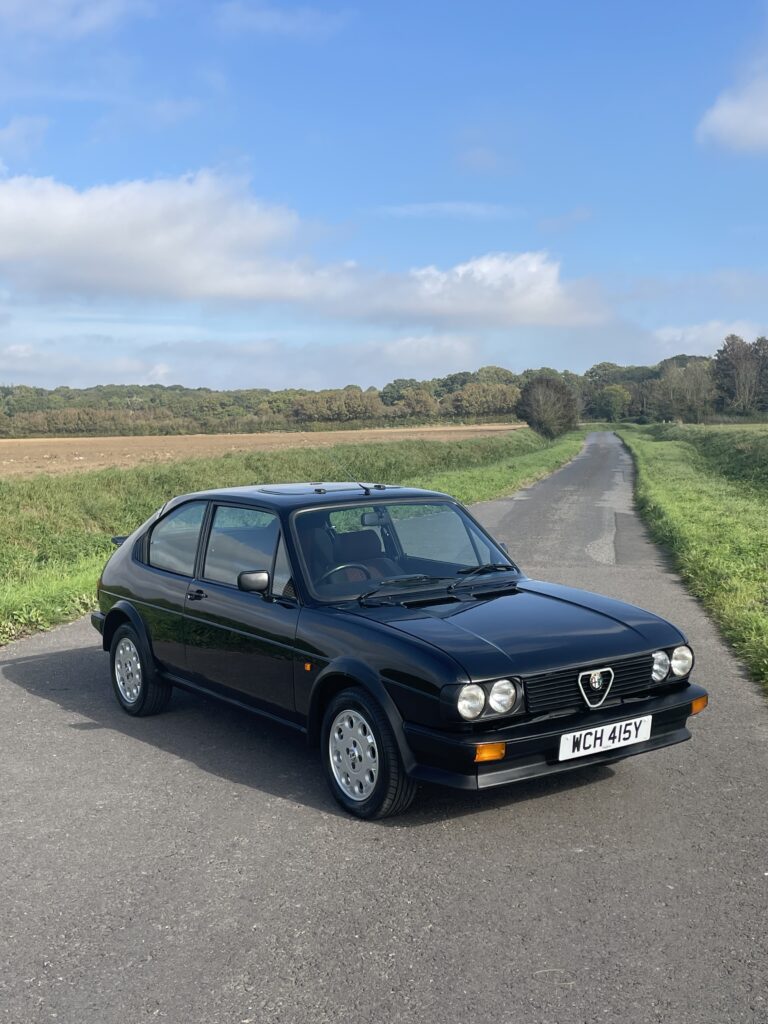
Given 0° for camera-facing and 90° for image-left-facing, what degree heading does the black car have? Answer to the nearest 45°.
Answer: approximately 315°
